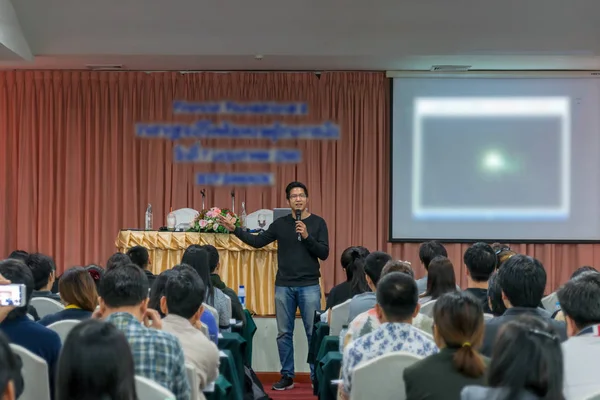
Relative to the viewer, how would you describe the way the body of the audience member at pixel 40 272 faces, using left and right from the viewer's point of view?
facing away from the viewer and to the right of the viewer

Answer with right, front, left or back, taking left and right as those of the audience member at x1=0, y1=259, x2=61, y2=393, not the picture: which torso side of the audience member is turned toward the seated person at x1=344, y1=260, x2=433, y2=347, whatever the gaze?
right

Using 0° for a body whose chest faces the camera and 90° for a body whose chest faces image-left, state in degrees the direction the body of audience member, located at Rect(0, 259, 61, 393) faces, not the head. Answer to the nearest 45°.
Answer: approximately 180°

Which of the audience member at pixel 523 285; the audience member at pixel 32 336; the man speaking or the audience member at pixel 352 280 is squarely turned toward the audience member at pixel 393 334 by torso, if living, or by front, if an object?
the man speaking

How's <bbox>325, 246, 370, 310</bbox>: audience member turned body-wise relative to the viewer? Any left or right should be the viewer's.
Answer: facing away from the viewer and to the left of the viewer

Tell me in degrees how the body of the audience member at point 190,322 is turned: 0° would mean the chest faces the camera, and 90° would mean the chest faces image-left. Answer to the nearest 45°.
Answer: approximately 225°

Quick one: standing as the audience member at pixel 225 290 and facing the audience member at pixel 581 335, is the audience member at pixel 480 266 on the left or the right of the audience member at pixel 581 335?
left

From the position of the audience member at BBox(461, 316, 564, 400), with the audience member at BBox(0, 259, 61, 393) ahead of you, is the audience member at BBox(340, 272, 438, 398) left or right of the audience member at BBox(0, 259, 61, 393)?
right

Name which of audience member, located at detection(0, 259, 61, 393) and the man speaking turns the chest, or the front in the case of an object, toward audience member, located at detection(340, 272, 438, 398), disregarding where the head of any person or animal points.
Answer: the man speaking

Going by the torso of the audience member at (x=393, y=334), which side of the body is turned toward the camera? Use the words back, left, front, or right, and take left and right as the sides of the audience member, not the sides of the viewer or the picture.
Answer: back

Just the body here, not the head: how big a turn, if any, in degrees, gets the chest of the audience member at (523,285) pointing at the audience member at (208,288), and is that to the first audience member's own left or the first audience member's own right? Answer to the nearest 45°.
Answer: approximately 90° to the first audience member's own left

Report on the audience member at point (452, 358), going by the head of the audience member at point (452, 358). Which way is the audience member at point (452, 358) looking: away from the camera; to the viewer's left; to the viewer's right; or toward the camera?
away from the camera

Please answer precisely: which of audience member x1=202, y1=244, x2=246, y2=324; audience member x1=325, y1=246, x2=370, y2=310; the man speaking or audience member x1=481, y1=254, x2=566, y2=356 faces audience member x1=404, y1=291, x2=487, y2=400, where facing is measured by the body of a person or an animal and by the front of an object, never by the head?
the man speaking
